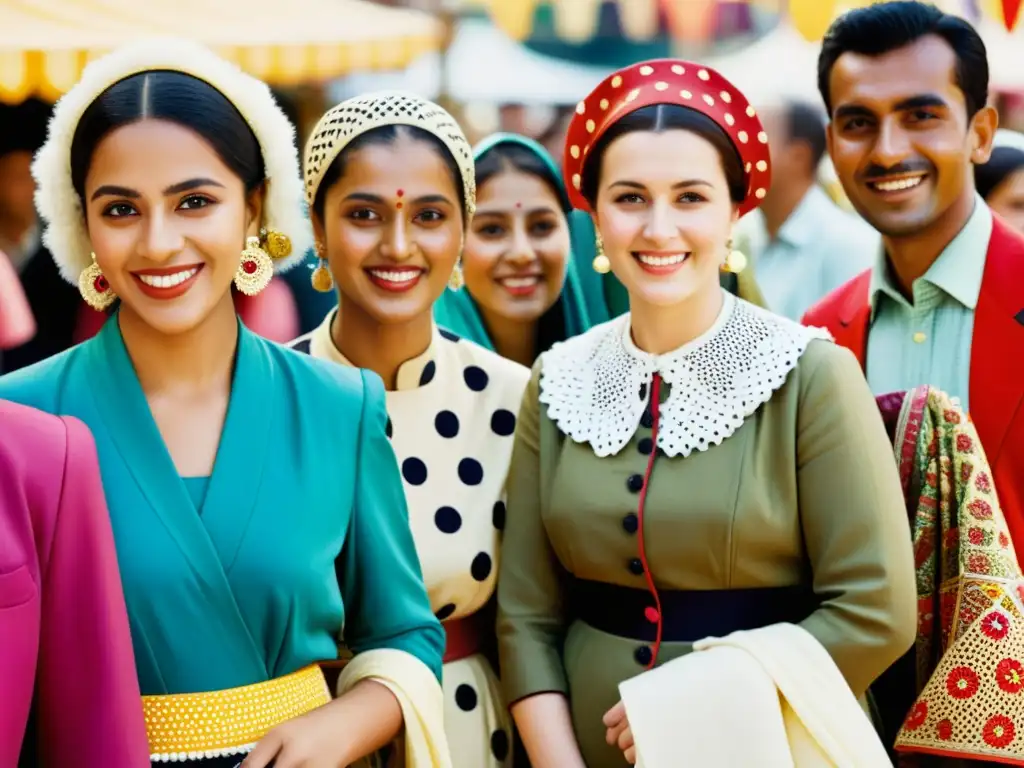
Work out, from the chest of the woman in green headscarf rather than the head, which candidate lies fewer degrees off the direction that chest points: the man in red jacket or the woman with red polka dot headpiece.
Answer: the woman with red polka dot headpiece

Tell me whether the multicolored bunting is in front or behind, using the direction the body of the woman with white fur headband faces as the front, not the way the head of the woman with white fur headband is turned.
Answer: behind

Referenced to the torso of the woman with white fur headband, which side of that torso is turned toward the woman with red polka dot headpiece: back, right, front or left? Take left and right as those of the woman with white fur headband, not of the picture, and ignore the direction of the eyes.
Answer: left

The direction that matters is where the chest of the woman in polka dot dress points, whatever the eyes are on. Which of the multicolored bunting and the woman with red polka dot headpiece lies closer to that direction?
the woman with red polka dot headpiece

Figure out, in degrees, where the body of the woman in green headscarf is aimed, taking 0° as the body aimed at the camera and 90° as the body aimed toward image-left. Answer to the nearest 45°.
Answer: approximately 0°

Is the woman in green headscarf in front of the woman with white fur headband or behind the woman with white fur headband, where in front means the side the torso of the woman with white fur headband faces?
behind
